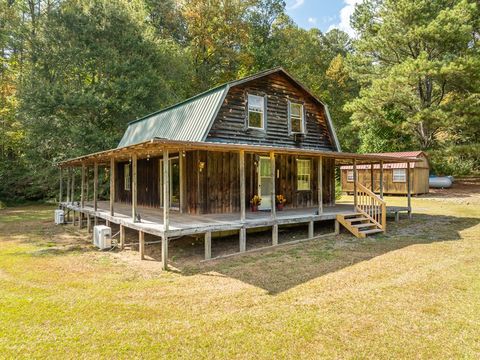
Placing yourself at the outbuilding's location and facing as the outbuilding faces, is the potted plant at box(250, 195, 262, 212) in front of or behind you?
in front

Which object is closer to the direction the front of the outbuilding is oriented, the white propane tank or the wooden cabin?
the wooden cabin

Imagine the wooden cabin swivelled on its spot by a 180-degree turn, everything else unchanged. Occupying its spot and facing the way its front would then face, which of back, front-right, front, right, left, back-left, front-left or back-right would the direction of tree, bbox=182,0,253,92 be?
front-right

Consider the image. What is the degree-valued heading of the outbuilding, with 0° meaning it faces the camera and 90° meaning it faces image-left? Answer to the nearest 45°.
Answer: approximately 45°

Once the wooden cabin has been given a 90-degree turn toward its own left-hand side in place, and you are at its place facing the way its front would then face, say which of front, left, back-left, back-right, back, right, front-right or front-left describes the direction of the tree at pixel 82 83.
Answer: left

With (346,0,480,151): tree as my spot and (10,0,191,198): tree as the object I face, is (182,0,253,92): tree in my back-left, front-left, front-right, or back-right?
front-right

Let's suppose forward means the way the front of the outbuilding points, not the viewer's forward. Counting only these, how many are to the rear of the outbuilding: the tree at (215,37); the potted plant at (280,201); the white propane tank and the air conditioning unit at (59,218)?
1

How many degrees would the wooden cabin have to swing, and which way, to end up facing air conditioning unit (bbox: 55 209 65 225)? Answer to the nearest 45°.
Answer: approximately 135° to its right

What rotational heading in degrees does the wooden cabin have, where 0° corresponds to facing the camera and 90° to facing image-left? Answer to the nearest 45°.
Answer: approximately 315°

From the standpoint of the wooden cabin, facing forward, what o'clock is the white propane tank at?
The white propane tank is roughly at 9 o'clock from the wooden cabin.

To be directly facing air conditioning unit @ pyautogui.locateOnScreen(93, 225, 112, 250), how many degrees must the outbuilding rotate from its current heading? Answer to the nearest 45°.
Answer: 0° — it already faces it

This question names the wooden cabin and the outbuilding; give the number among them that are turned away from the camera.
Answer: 0

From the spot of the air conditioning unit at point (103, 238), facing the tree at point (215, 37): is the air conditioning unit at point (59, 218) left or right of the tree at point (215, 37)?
left

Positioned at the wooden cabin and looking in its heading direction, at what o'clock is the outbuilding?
The outbuilding is roughly at 9 o'clock from the wooden cabin.
